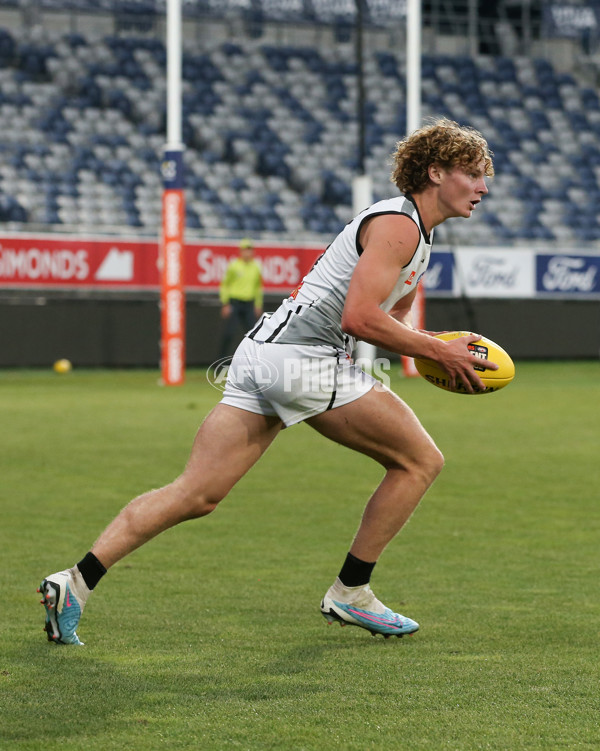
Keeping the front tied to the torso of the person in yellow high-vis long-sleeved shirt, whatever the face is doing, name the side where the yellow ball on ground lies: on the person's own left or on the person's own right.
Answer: on the person's own right

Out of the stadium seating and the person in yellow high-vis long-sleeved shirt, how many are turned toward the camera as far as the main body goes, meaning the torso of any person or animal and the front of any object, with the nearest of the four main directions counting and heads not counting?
2

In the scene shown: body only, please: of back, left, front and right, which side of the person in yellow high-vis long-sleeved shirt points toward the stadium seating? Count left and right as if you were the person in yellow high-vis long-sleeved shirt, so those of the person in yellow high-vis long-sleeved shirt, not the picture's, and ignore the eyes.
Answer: back

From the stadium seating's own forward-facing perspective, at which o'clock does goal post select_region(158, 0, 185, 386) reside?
The goal post is roughly at 12 o'clock from the stadium seating.

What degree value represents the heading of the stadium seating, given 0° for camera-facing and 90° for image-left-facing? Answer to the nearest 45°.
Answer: approximately 0°

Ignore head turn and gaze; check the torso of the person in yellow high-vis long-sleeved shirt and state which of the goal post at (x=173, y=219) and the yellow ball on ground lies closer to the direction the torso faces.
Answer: the goal post

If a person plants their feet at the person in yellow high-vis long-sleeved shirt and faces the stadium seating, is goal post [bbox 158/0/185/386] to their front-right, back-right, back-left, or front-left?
back-left
